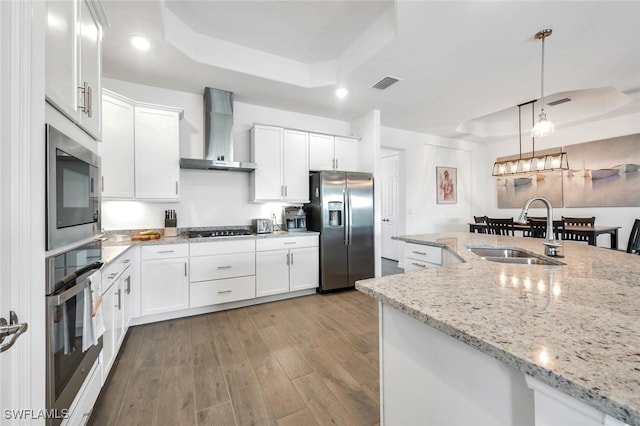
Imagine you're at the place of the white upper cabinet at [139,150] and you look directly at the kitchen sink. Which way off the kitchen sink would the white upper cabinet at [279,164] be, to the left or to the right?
left

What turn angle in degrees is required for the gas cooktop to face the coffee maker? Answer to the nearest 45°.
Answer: approximately 90° to its left

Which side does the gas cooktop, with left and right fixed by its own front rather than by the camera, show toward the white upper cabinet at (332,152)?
left

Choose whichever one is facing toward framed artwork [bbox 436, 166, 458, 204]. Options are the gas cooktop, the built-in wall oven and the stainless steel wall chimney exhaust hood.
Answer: the built-in wall oven

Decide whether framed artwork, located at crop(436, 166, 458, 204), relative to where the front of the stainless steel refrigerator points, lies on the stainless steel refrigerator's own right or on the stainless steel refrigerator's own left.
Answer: on the stainless steel refrigerator's own left

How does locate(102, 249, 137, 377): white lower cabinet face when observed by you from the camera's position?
facing to the right of the viewer

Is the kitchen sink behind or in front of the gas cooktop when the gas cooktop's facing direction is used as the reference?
in front

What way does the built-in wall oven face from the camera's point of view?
to the viewer's right

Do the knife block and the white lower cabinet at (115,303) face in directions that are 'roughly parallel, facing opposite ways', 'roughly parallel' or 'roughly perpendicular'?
roughly perpendicular

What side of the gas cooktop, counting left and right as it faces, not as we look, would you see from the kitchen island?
front

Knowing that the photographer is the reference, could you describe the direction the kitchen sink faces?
facing to the left of the viewer

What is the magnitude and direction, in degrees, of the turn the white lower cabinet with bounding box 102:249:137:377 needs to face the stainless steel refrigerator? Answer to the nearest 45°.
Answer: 0° — it already faces it

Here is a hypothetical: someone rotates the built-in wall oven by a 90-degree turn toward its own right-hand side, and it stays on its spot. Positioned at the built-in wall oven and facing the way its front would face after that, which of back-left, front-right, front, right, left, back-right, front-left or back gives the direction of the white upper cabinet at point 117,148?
back

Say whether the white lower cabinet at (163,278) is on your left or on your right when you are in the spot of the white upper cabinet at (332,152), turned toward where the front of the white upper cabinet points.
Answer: on your right
